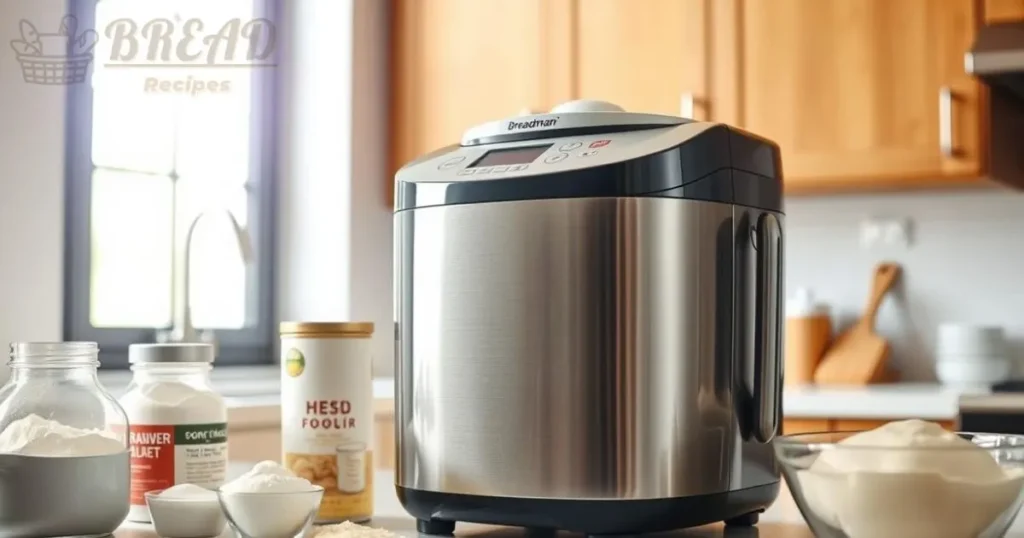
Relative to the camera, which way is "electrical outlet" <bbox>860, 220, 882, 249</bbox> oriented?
toward the camera

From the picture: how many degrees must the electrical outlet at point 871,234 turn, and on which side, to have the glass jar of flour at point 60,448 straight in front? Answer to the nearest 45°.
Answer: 0° — it already faces it

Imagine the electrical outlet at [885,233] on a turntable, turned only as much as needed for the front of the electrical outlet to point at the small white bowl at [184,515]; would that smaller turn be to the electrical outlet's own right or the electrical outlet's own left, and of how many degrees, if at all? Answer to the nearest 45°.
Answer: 0° — it already faces it

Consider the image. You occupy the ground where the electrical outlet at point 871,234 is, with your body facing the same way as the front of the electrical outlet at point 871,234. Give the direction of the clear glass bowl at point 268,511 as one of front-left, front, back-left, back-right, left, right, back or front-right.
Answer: front

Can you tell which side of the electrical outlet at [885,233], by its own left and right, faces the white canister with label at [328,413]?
front

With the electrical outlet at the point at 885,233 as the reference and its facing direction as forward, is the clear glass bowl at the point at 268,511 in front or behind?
in front

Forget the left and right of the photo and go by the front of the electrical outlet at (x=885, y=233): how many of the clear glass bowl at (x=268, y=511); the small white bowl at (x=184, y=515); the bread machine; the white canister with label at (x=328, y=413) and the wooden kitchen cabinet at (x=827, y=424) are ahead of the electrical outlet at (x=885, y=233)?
5

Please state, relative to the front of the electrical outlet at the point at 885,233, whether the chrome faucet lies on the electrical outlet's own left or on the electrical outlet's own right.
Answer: on the electrical outlet's own right

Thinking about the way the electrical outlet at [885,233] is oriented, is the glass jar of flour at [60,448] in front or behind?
in front

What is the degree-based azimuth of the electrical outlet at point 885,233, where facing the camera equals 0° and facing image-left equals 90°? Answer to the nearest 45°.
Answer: approximately 0°

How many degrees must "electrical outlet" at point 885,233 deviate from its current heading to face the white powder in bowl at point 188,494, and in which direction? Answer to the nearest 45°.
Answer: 0° — it already faces it
